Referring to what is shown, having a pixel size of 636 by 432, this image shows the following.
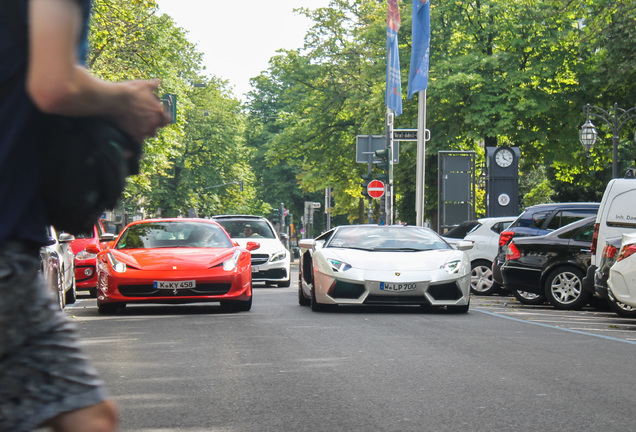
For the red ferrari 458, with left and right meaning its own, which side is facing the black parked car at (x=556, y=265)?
left

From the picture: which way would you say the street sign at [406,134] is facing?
toward the camera

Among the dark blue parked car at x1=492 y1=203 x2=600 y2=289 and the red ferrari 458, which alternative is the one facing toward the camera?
the red ferrari 458

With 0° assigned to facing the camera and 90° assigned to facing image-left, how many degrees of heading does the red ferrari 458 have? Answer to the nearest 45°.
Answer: approximately 0°

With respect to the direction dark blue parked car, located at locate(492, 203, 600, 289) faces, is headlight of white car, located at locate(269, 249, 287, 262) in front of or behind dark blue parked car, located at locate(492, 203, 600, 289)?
behind

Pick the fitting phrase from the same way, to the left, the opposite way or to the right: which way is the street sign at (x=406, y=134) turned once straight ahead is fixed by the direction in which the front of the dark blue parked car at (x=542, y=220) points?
to the right

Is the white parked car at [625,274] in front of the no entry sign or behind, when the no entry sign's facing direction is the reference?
in front

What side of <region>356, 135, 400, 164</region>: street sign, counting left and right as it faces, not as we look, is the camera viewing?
back

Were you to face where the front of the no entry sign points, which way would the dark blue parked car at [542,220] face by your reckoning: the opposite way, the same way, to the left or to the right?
to the left
